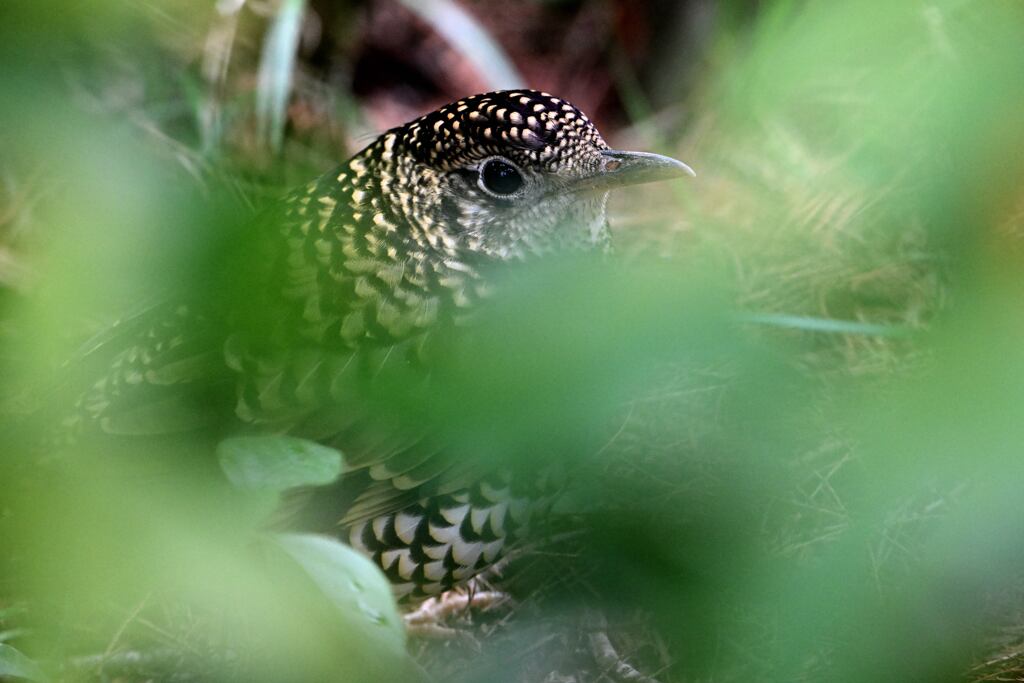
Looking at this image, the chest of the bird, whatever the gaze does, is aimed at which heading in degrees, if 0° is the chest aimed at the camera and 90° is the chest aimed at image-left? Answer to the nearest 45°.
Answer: approximately 270°

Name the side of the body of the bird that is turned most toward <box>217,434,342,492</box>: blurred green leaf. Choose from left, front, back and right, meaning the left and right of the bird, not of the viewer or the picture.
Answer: right

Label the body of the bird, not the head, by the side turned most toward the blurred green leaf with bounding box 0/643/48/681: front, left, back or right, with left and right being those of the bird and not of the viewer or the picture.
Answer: back

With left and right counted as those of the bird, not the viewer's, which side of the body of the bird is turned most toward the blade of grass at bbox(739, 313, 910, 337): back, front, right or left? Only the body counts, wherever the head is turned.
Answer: front
